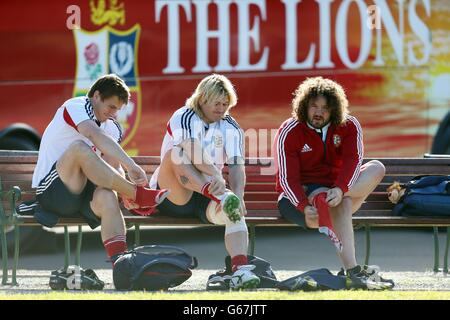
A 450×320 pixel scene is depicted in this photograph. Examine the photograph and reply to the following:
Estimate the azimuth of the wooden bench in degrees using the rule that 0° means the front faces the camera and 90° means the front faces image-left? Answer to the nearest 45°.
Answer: approximately 0°

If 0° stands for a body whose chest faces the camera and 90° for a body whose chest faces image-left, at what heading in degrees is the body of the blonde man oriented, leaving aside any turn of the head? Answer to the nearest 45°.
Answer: approximately 315°
